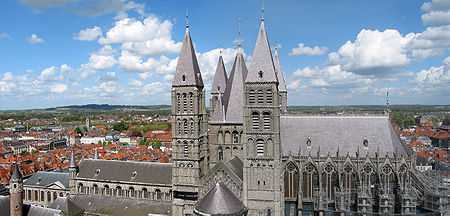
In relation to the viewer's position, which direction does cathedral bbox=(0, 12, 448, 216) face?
facing to the left of the viewer

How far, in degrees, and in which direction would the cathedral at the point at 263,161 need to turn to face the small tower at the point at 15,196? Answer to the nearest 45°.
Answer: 0° — it already faces it
